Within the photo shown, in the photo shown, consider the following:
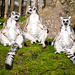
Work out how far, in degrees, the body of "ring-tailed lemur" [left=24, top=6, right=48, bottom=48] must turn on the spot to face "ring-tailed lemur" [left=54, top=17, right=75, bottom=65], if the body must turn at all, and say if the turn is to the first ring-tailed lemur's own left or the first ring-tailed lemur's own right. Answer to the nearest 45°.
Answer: approximately 45° to the first ring-tailed lemur's own left

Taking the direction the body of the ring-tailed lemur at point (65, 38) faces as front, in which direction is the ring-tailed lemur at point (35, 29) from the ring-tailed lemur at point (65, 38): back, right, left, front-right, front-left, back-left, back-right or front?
back-right

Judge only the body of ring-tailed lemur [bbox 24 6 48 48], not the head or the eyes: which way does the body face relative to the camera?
toward the camera

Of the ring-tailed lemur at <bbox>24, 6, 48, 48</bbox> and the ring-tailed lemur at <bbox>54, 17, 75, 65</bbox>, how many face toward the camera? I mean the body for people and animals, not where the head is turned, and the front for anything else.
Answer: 2

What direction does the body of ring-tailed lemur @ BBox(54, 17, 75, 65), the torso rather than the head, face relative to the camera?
toward the camera
